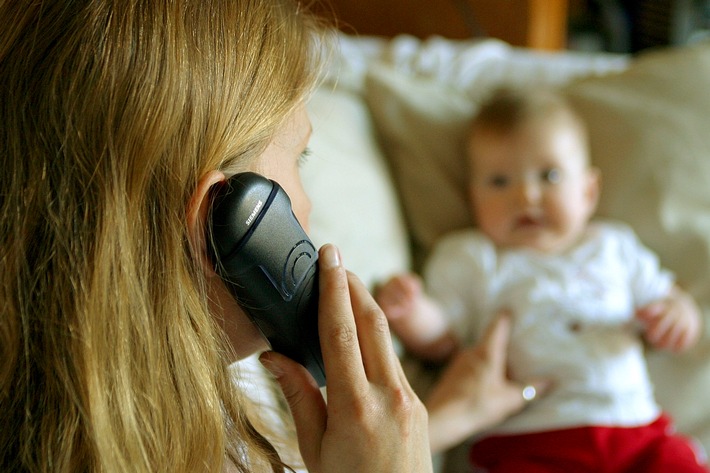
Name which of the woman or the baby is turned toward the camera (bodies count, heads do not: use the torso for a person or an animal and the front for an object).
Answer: the baby

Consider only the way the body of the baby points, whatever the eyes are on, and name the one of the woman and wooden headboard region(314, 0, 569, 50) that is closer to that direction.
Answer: the woman

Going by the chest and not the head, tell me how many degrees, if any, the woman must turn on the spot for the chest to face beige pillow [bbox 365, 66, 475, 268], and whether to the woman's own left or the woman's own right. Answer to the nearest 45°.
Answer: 0° — they already face it

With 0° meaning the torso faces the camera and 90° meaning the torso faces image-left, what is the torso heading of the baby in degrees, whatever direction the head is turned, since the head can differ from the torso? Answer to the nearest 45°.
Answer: approximately 0°

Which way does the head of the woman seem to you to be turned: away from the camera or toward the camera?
away from the camera

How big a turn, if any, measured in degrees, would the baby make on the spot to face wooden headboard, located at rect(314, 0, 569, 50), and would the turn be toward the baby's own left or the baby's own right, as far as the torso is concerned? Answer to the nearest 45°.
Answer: approximately 180°

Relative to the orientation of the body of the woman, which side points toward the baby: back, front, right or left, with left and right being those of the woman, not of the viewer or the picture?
front

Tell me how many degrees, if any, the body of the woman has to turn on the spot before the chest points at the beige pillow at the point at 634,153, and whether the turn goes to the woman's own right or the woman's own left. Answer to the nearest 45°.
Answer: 0° — they already face it

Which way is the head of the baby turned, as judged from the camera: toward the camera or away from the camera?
toward the camera

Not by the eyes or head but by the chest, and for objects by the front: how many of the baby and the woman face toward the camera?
1

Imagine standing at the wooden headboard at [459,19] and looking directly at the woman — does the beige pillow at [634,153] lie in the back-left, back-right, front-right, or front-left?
front-left

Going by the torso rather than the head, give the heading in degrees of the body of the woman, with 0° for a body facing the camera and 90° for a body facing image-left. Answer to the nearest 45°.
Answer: approximately 225°
